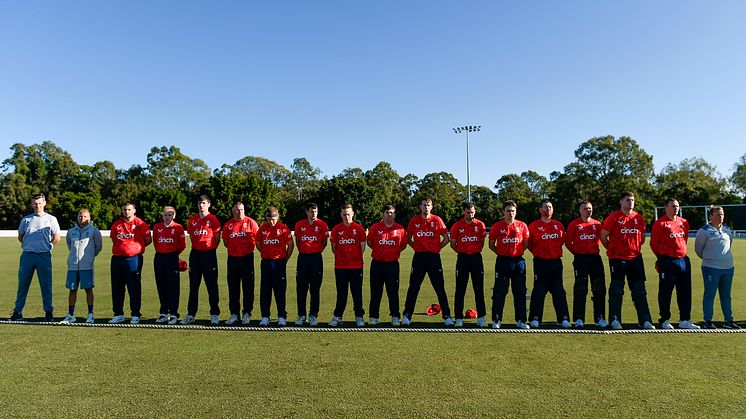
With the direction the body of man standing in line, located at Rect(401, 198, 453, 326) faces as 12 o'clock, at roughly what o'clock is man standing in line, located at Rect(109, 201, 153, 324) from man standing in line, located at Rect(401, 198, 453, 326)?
man standing in line, located at Rect(109, 201, 153, 324) is roughly at 3 o'clock from man standing in line, located at Rect(401, 198, 453, 326).

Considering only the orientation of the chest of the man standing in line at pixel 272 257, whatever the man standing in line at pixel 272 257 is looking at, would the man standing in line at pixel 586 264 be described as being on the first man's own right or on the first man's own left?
on the first man's own left
